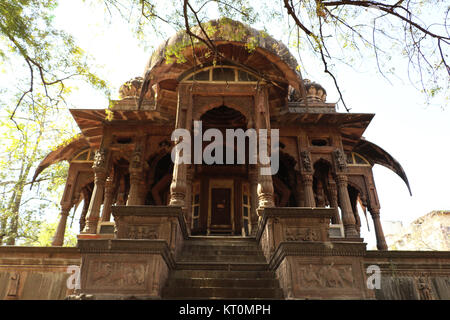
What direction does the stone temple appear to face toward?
toward the camera
